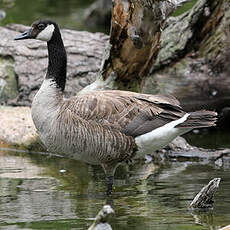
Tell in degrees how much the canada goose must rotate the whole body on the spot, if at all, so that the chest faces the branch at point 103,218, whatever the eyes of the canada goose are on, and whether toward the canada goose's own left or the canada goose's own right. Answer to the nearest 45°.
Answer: approximately 90° to the canada goose's own left

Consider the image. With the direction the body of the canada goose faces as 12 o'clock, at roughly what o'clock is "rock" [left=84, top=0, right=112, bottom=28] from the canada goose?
The rock is roughly at 3 o'clock from the canada goose.

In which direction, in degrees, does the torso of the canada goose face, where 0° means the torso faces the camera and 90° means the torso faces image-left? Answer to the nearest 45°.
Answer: approximately 90°

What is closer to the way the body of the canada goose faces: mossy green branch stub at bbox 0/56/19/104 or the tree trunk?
the mossy green branch stub

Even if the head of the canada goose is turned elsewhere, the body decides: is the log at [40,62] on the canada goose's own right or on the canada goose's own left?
on the canada goose's own right

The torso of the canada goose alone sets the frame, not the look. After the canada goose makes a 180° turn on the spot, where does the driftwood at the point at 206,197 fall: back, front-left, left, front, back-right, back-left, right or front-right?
front-right

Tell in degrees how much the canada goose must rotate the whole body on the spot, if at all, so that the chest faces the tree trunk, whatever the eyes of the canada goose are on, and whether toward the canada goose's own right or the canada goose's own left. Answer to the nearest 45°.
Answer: approximately 90° to the canada goose's own right

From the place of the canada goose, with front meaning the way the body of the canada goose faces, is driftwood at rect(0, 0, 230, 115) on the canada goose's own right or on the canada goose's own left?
on the canada goose's own right

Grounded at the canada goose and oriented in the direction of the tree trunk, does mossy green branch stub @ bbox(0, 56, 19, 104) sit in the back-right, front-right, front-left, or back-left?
front-left
